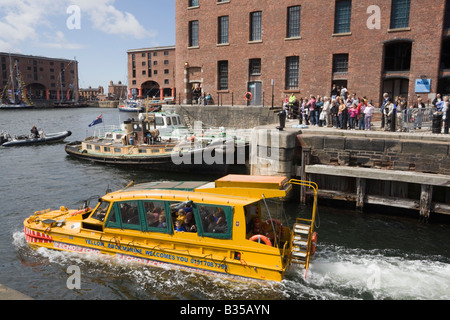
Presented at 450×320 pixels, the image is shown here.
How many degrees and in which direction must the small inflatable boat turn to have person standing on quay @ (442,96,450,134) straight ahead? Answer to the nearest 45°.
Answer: approximately 45° to its right

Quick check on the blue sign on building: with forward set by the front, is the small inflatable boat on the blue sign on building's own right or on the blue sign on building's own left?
on the blue sign on building's own right

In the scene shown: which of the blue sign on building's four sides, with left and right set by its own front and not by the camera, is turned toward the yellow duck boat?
front

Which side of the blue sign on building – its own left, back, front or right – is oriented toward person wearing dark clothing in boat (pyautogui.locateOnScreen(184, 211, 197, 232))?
front

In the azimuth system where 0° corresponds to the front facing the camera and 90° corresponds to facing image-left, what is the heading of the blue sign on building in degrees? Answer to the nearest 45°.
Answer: approximately 0°

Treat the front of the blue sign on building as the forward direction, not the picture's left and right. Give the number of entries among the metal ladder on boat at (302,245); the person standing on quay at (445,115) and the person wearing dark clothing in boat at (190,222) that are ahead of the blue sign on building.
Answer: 3

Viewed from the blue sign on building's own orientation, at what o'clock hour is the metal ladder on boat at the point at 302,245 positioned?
The metal ladder on boat is roughly at 12 o'clock from the blue sign on building.

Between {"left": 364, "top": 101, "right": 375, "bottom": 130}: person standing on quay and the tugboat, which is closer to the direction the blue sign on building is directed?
the person standing on quay

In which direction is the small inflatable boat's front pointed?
to the viewer's right

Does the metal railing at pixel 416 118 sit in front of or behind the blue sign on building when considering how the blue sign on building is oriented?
in front

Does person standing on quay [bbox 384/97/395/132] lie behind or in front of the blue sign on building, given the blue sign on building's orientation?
in front
